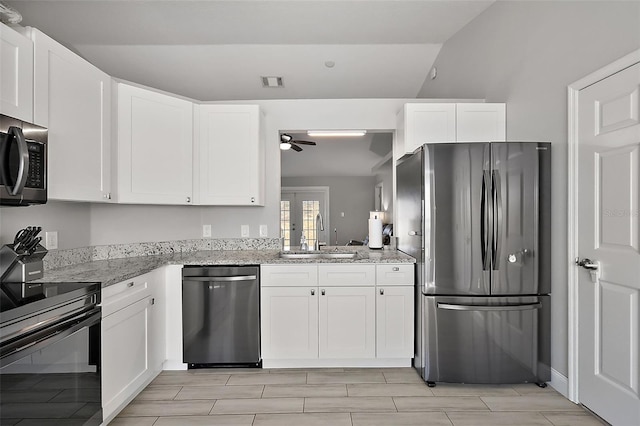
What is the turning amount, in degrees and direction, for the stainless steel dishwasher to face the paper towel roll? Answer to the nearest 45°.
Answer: approximately 90° to its left

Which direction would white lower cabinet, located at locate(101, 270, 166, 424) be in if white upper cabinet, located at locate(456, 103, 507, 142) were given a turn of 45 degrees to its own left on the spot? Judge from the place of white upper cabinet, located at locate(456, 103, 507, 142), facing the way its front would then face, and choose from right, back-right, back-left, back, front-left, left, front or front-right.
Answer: right

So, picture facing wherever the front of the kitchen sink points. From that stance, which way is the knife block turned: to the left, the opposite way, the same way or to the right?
to the left

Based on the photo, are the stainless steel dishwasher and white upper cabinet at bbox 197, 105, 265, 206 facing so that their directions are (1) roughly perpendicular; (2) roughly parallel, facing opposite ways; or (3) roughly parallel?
roughly parallel

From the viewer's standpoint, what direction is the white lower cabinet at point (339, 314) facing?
toward the camera

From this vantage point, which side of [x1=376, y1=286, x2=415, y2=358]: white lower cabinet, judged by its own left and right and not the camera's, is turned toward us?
front

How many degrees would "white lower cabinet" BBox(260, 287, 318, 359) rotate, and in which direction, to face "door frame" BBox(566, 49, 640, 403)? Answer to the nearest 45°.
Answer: approximately 90° to its left

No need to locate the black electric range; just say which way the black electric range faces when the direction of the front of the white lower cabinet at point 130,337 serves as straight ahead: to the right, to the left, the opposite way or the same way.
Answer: the same way

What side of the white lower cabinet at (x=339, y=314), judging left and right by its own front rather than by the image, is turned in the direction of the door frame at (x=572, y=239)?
left

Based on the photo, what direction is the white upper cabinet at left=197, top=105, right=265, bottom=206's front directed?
toward the camera

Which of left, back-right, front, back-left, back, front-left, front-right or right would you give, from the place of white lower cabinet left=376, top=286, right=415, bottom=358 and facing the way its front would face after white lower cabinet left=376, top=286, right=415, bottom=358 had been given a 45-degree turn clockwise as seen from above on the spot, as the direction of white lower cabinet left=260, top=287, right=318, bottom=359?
front-right

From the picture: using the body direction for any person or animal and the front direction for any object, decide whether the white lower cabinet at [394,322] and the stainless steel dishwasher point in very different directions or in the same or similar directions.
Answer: same or similar directions

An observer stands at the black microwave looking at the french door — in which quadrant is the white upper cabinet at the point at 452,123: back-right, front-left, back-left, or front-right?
front-right

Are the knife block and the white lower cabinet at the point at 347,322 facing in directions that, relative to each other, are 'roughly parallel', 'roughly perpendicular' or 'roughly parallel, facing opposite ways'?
roughly perpendicular

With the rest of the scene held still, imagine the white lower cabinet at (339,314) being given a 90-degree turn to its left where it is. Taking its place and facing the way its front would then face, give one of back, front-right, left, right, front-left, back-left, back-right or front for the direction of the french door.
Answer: left

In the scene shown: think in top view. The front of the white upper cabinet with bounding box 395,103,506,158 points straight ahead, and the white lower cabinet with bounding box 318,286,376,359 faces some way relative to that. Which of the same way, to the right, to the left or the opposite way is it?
the same way
